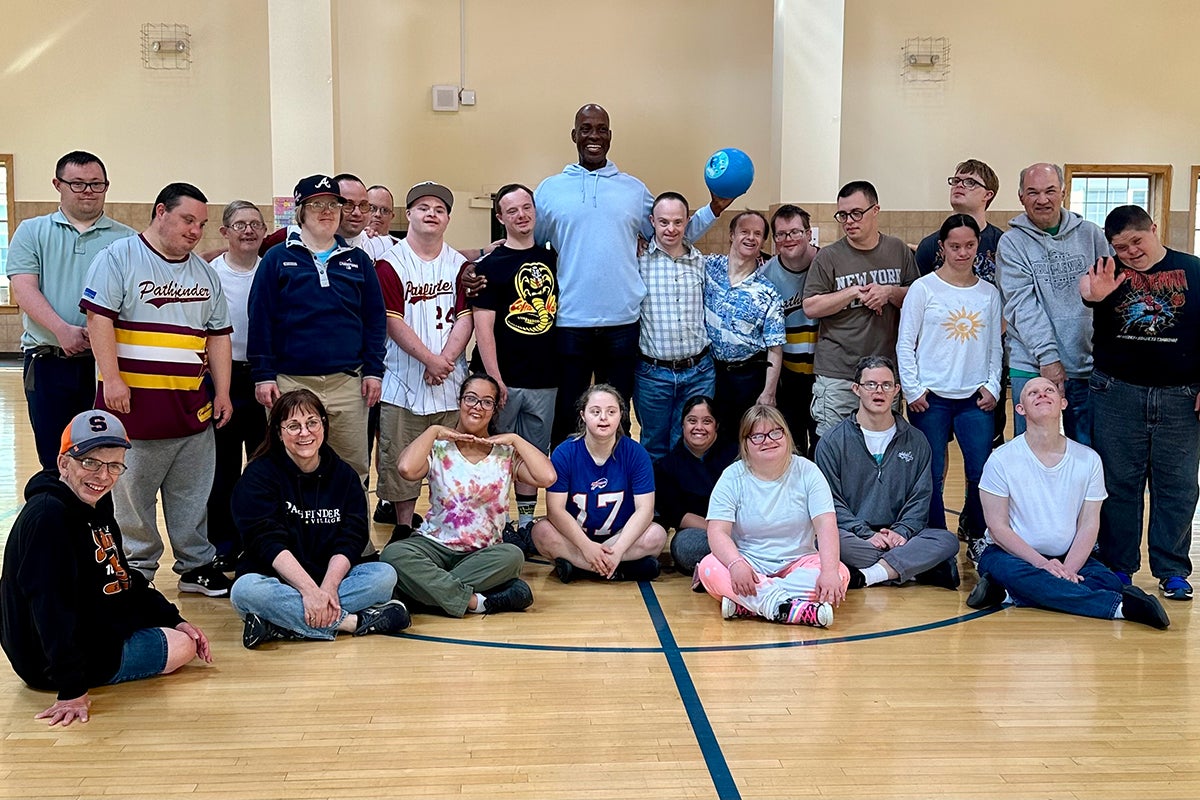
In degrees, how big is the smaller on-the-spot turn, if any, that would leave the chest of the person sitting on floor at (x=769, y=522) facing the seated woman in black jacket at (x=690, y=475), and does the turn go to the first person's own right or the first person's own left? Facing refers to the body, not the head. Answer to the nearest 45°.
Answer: approximately 135° to the first person's own right

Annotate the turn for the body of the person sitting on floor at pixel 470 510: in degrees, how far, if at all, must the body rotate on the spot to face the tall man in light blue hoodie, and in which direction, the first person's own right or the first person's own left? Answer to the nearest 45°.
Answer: approximately 135° to the first person's own left

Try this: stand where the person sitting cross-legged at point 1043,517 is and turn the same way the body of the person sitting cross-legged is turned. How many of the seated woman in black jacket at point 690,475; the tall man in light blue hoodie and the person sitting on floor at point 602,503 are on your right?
3

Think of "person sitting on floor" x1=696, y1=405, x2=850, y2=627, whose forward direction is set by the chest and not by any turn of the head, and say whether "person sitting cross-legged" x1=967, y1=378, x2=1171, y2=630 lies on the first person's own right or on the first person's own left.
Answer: on the first person's own left

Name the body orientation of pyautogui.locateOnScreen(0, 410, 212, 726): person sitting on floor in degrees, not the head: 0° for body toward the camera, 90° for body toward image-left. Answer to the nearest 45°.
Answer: approximately 315°

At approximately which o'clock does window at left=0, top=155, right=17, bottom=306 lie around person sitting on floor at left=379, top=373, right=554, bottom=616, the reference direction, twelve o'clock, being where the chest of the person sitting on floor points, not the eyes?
The window is roughly at 5 o'clock from the person sitting on floor.

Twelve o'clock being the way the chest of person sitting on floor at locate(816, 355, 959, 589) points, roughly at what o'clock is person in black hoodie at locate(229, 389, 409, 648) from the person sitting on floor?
The person in black hoodie is roughly at 2 o'clock from the person sitting on floor.

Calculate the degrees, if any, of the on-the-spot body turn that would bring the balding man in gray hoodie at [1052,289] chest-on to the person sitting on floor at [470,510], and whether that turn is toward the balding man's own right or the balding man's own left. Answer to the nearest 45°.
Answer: approximately 45° to the balding man's own right

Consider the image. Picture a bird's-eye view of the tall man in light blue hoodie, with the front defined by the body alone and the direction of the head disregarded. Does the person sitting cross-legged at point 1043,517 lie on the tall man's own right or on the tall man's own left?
on the tall man's own left
